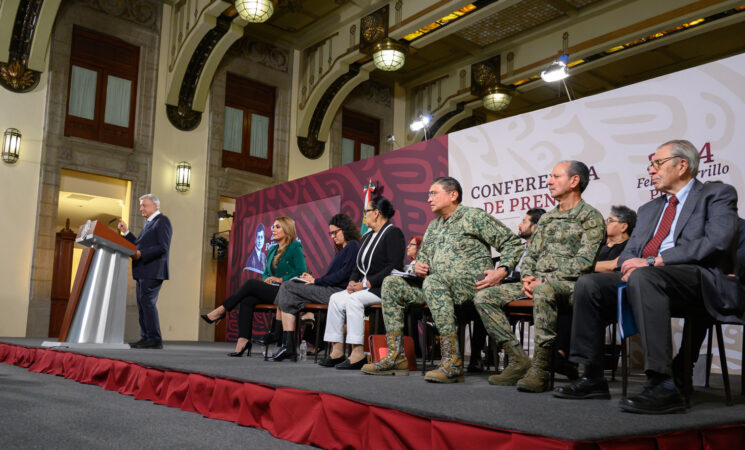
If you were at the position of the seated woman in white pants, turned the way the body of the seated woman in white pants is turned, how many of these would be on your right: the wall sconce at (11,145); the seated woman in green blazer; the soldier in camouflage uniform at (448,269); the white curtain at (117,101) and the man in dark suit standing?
4

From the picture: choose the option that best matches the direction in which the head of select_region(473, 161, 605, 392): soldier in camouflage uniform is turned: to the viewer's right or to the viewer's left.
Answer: to the viewer's left

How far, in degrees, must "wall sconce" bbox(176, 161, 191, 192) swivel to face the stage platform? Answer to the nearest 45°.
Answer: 0° — it already faces it

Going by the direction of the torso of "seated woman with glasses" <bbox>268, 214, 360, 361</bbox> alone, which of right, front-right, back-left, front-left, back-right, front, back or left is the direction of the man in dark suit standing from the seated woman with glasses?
front-right

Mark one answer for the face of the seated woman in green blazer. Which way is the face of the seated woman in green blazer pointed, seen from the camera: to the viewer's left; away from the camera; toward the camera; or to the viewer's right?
to the viewer's left

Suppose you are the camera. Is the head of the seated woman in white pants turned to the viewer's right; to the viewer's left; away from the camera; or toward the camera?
to the viewer's left

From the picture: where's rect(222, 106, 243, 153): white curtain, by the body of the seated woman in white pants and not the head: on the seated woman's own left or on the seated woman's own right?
on the seated woman's own right

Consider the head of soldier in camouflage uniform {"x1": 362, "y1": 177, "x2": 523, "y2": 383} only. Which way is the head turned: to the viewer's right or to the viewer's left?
to the viewer's left

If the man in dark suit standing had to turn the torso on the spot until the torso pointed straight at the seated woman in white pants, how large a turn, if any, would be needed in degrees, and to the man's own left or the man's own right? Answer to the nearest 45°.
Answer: approximately 135° to the man's own left

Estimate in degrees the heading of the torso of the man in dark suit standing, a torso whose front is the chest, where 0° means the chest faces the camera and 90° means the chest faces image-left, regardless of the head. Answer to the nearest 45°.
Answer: approximately 90°

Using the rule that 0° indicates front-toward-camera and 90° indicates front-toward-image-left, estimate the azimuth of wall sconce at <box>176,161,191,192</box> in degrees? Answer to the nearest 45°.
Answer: approximately 0°

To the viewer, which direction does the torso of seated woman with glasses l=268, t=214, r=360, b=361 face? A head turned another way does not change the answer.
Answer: to the viewer's left

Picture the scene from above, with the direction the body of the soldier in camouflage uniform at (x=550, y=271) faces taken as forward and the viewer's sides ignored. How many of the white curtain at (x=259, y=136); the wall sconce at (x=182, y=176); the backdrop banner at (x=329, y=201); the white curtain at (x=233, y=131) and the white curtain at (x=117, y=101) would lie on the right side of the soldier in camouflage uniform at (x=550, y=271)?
5

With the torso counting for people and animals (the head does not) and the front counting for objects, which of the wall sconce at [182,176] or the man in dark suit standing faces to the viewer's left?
the man in dark suit standing

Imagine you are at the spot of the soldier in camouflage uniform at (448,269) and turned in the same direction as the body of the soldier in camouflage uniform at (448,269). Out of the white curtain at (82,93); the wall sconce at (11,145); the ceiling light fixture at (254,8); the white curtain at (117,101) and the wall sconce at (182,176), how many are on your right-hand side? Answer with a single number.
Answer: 5

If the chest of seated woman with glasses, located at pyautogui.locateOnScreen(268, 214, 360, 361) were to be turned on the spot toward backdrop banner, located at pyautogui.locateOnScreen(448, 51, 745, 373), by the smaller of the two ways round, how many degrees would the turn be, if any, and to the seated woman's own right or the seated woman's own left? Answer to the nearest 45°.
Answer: approximately 180°

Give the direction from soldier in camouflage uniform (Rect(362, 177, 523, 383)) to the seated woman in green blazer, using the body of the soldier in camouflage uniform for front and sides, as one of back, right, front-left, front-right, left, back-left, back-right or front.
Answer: right
